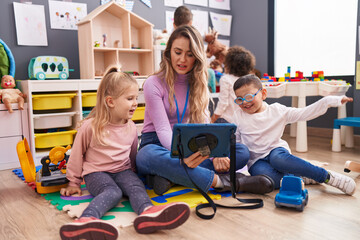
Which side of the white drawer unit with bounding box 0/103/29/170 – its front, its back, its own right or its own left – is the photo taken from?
front

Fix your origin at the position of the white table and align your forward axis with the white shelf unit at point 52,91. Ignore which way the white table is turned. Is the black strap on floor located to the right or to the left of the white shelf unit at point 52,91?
left

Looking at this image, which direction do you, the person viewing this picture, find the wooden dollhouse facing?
facing the viewer and to the right of the viewer

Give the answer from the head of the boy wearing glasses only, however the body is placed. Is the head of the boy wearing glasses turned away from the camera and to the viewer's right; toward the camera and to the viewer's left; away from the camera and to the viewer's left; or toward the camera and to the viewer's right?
toward the camera and to the viewer's left

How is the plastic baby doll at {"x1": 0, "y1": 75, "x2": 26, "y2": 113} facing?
toward the camera

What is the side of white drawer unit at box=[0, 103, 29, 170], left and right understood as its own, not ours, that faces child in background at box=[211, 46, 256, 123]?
left
